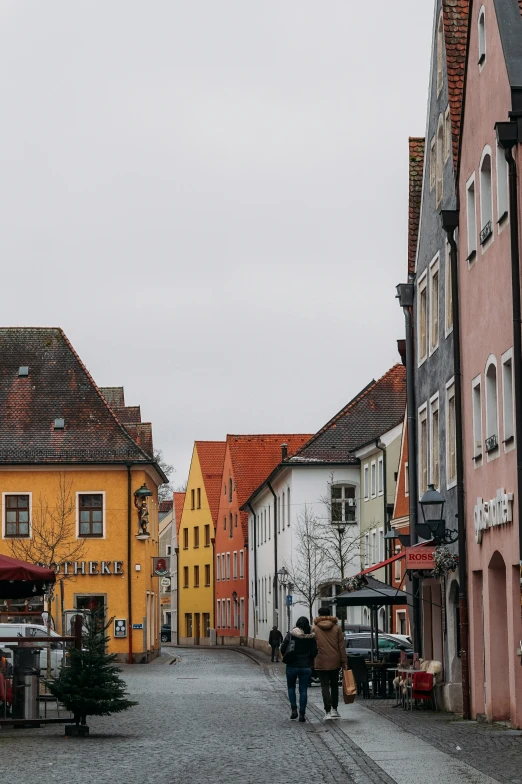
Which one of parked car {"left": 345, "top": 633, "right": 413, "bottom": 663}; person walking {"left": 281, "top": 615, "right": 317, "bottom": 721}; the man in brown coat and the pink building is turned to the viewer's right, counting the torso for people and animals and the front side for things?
the parked car

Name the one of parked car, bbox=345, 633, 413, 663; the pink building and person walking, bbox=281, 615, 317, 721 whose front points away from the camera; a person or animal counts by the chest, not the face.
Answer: the person walking

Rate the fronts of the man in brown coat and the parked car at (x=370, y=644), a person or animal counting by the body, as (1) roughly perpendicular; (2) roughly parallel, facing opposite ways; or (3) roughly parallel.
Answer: roughly perpendicular

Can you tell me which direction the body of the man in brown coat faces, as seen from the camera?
away from the camera

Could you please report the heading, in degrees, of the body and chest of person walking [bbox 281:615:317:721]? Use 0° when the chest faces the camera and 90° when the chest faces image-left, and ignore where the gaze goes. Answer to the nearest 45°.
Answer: approximately 180°

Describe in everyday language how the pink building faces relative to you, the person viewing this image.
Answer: facing to the left of the viewer

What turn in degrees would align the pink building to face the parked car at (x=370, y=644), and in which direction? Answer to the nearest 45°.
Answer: approximately 90° to its right

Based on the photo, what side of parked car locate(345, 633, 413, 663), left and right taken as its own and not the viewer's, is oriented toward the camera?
right

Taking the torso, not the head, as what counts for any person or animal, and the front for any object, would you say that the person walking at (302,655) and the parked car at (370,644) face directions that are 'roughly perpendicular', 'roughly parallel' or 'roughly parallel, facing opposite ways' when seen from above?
roughly perpendicular

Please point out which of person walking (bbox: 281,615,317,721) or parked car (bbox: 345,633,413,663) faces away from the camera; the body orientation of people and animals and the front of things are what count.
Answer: the person walking
